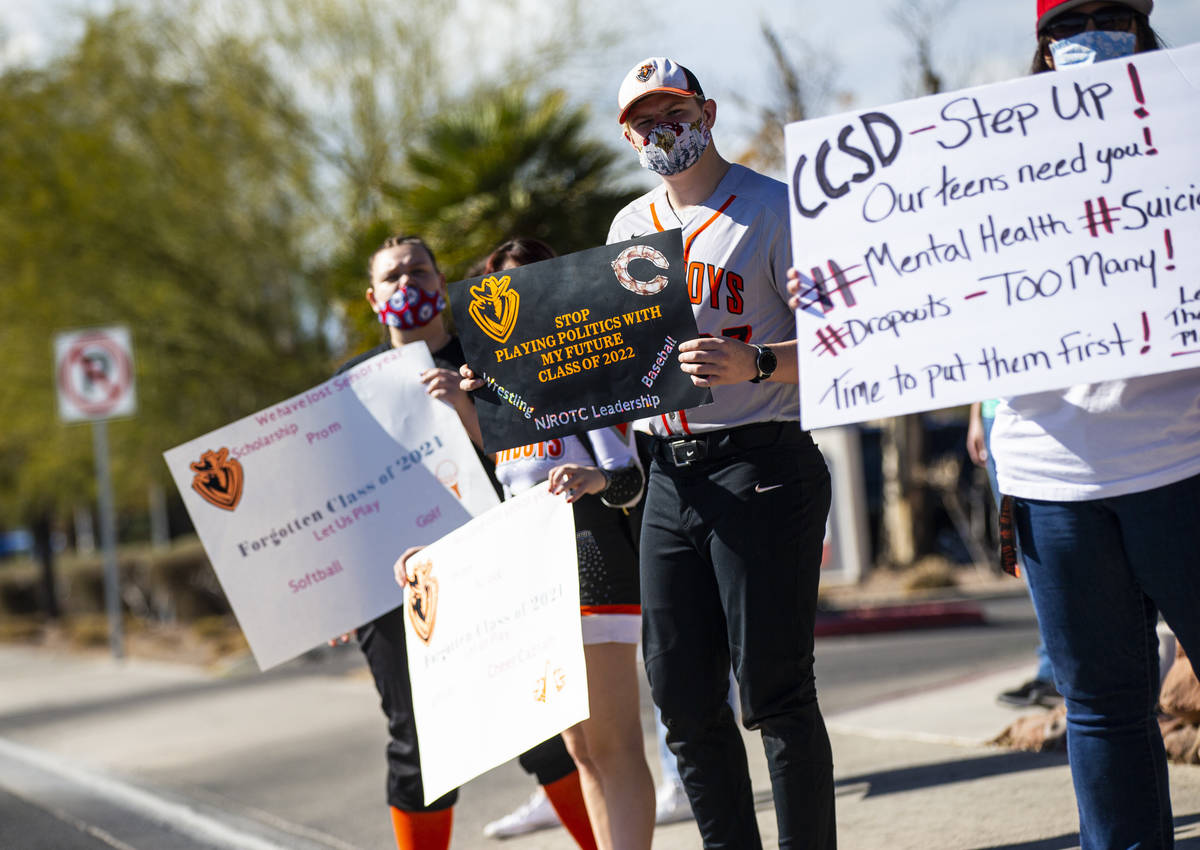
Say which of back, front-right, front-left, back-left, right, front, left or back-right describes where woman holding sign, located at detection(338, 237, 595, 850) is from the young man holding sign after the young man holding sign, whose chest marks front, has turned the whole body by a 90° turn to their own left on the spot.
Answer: back

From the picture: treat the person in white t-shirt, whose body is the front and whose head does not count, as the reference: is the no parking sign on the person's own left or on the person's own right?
on the person's own right

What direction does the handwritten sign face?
toward the camera

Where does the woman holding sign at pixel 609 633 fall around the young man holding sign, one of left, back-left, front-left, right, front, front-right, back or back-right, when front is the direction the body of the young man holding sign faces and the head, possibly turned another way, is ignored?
right

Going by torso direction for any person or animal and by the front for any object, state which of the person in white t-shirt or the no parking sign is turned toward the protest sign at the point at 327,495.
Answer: the no parking sign

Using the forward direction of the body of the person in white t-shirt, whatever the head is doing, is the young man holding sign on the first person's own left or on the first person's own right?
on the first person's own right

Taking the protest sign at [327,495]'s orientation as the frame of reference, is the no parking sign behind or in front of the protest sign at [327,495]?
behind

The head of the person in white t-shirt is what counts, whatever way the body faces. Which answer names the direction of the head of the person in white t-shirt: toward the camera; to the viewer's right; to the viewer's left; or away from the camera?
toward the camera

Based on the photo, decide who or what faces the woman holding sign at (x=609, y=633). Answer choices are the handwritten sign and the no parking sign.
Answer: the no parking sign

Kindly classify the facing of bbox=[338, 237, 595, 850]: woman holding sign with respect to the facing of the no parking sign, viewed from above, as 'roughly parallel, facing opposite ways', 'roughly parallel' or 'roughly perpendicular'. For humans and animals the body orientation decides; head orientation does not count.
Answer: roughly parallel

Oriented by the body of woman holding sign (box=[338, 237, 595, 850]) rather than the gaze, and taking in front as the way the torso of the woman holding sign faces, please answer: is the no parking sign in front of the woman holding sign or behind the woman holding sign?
behind

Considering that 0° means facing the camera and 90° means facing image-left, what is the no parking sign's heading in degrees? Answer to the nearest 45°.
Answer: approximately 0°

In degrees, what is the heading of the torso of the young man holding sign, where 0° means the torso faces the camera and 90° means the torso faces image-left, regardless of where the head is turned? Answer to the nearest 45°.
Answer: approximately 45°

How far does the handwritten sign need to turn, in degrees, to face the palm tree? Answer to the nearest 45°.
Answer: approximately 135° to its right

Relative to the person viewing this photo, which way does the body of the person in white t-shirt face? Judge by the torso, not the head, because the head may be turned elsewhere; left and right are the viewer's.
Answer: facing the viewer

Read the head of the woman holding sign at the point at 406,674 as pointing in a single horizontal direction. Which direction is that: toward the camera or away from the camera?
toward the camera

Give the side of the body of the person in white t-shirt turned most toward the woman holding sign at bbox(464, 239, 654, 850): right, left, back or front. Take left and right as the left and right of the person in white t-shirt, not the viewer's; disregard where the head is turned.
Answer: right
